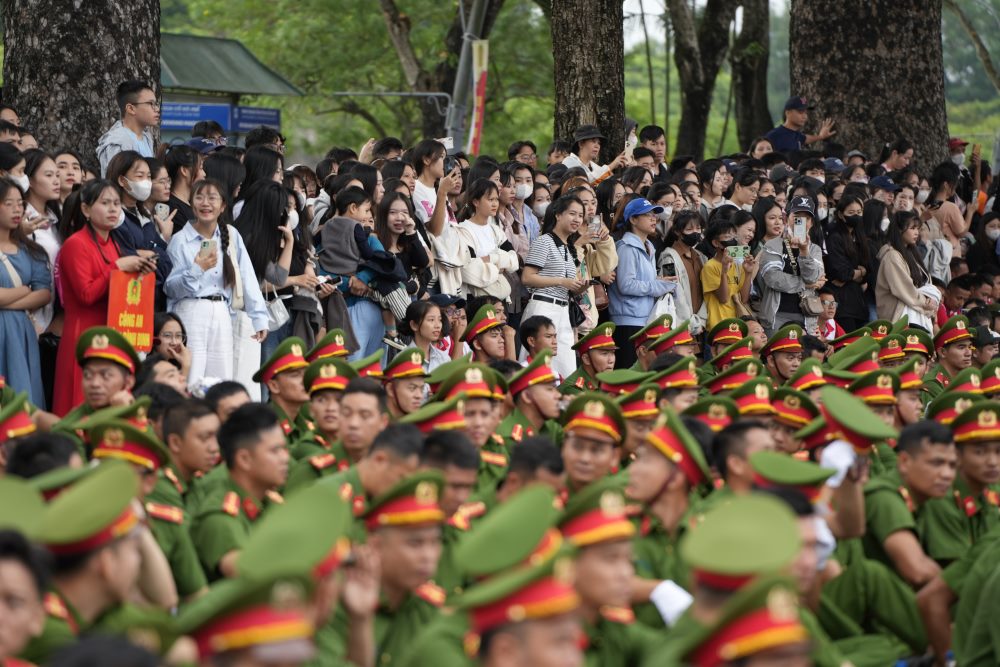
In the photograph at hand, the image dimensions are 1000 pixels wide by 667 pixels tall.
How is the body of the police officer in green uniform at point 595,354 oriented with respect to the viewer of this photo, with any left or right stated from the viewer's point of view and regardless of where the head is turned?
facing the viewer and to the right of the viewer

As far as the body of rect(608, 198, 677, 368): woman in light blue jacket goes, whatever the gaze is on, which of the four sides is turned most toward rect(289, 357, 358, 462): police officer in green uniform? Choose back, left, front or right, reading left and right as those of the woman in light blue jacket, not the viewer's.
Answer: right

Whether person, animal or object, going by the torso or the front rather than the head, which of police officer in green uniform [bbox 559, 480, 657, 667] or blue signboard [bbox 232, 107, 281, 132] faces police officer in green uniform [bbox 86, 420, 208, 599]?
the blue signboard

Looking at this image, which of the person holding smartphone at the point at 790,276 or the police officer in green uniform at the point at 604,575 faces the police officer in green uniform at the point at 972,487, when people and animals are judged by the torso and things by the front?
the person holding smartphone

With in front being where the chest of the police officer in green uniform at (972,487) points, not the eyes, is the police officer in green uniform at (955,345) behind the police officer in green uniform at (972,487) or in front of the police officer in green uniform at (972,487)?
behind

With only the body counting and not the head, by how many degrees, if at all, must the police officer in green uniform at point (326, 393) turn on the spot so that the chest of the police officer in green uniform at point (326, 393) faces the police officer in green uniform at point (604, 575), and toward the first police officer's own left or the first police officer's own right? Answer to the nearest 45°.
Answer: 0° — they already face them

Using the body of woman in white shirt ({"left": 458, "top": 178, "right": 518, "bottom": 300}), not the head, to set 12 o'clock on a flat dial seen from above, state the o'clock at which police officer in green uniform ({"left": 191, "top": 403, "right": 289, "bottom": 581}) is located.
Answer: The police officer in green uniform is roughly at 2 o'clock from the woman in white shirt.

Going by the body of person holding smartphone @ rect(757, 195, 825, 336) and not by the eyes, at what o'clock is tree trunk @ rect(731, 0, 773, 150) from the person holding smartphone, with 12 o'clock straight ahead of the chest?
The tree trunk is roughly at 6 o'clock from the person holding smartphone.

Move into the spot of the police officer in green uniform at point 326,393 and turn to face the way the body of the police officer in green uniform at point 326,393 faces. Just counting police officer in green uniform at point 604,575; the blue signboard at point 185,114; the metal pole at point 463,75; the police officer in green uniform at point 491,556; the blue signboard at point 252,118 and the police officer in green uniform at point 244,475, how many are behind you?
3

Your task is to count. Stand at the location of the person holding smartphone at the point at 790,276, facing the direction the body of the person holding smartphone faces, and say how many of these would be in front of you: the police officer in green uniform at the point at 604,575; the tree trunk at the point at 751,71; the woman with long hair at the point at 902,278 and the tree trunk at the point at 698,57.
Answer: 1
